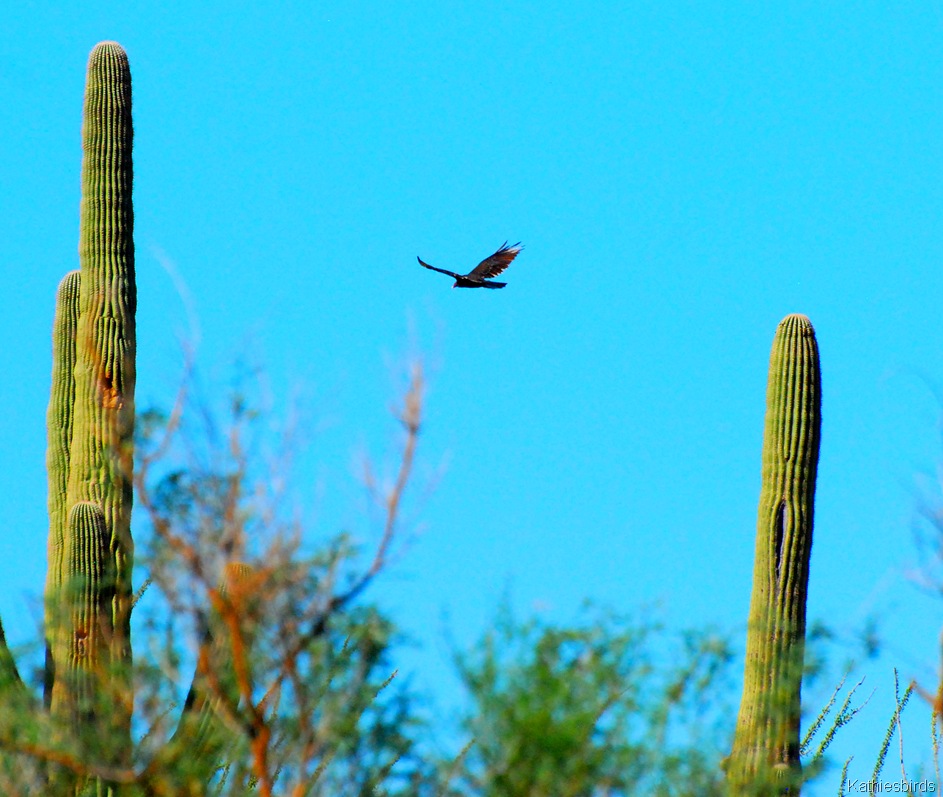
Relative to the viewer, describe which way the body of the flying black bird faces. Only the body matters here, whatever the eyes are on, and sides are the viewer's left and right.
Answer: facing the viewer and to the left of the viewer

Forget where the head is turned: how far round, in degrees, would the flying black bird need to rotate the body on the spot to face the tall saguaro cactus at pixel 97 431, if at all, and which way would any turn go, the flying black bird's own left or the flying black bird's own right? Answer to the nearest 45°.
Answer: approximately 45° to the flying black bird's own right

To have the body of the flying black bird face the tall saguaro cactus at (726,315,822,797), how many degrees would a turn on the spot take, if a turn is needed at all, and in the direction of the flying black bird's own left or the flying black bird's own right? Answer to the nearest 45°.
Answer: approximately 135° to the flying black bird's own left
